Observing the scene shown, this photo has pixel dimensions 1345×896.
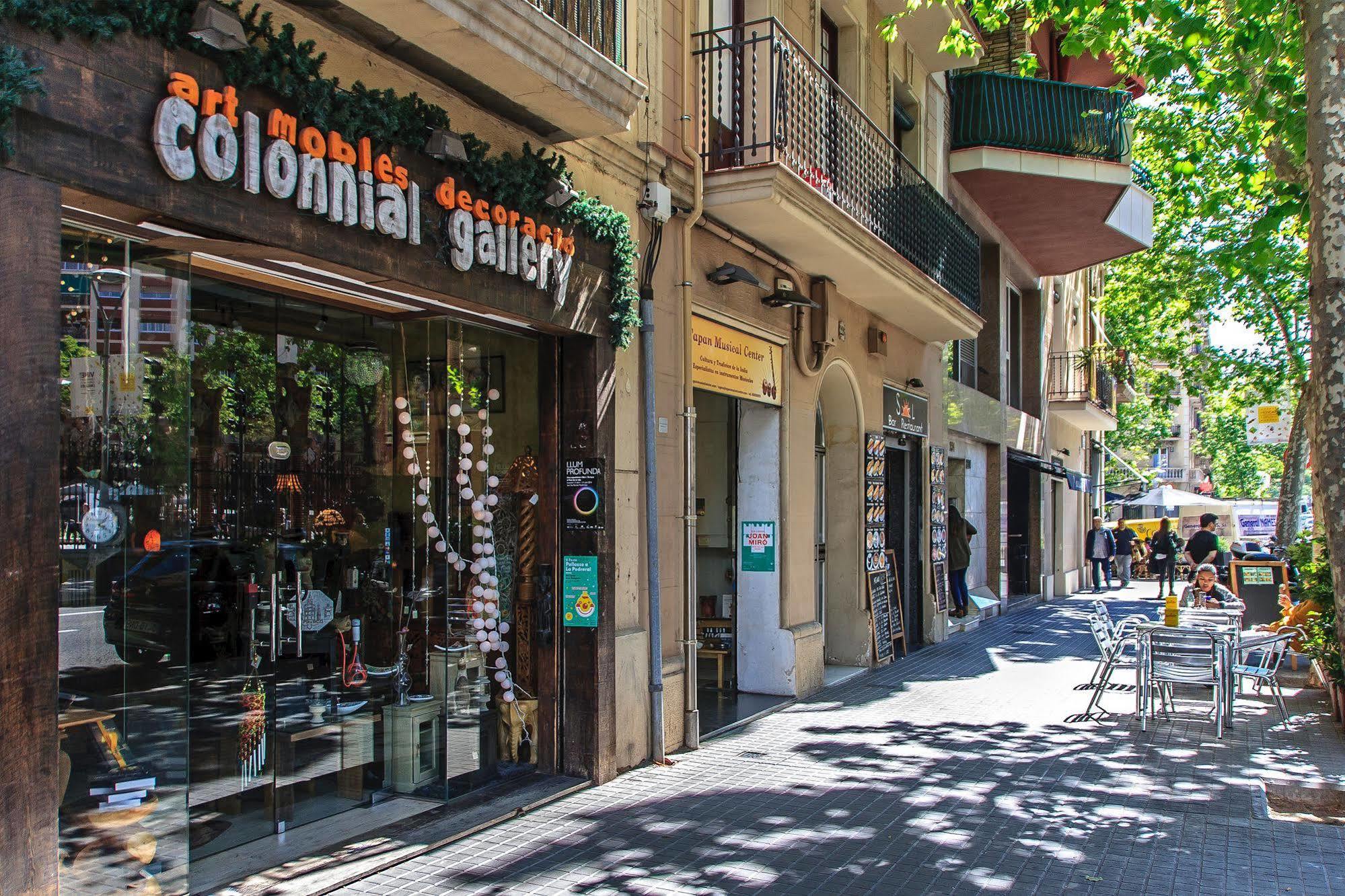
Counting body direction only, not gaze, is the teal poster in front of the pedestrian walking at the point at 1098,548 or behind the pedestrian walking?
in front

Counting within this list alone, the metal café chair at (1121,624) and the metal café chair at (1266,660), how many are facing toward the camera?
0

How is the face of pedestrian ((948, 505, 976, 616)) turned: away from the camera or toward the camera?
away from the camera

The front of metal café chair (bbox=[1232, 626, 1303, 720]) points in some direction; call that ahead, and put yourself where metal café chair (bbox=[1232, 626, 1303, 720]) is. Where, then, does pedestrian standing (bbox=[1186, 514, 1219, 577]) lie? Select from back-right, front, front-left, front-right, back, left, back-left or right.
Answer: right

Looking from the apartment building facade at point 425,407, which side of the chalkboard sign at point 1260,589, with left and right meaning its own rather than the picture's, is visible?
front

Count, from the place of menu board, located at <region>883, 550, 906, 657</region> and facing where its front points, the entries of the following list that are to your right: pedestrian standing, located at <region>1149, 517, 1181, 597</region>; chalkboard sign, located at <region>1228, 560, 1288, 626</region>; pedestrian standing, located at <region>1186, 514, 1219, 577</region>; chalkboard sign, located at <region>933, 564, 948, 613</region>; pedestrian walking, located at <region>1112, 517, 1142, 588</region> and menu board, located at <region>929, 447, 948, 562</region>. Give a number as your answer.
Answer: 0

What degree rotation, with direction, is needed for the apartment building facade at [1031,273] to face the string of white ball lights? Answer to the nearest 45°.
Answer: approximately 90° to its right

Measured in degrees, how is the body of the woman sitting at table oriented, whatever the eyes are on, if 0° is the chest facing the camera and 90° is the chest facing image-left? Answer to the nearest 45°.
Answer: approximately 0°

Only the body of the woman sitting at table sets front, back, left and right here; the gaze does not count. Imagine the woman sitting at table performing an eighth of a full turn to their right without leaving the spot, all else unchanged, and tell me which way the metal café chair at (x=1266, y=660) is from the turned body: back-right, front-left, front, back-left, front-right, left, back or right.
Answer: front-left

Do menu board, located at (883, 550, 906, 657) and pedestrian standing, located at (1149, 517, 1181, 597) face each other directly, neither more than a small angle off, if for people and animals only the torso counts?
no

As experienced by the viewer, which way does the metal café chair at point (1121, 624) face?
facing to the right of the viewer

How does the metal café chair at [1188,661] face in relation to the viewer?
away from the camera

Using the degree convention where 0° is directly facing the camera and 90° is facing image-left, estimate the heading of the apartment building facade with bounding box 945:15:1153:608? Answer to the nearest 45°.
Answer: approximately 270°

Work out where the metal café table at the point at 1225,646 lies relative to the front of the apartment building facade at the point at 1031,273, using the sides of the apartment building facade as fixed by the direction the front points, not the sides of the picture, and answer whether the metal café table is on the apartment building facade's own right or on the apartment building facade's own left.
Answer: on the apartment building facade's own right

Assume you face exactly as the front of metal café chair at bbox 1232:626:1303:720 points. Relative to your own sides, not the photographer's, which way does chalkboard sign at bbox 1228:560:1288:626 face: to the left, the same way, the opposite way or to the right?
to the left

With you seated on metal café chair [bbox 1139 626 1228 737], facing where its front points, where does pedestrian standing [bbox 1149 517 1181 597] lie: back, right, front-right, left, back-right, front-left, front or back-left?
front

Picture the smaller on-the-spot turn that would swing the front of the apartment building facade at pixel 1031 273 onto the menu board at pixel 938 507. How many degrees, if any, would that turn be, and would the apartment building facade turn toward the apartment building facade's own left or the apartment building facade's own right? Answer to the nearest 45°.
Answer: approximately 90° to the apartment building facade's own right

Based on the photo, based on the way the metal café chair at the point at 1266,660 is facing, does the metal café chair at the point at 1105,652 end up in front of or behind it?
in front

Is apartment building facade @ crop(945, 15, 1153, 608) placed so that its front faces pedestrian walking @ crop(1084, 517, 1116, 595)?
no

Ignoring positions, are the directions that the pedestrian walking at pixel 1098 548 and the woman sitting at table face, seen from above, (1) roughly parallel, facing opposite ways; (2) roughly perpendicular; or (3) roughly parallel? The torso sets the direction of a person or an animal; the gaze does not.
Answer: roughly parallel
